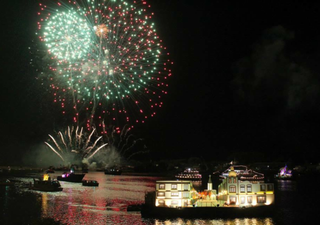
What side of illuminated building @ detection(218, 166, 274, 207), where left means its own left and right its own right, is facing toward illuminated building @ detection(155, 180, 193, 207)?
right

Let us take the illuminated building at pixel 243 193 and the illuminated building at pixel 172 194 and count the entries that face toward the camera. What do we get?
2

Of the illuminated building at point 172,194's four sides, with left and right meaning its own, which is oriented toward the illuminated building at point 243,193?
left

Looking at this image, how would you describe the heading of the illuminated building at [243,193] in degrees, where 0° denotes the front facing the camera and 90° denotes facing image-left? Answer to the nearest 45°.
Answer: approximately 0°
